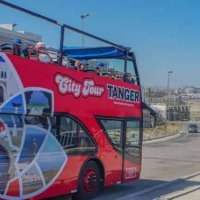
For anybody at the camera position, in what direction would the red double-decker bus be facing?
facing away from the viewer and to the right of the viewer
